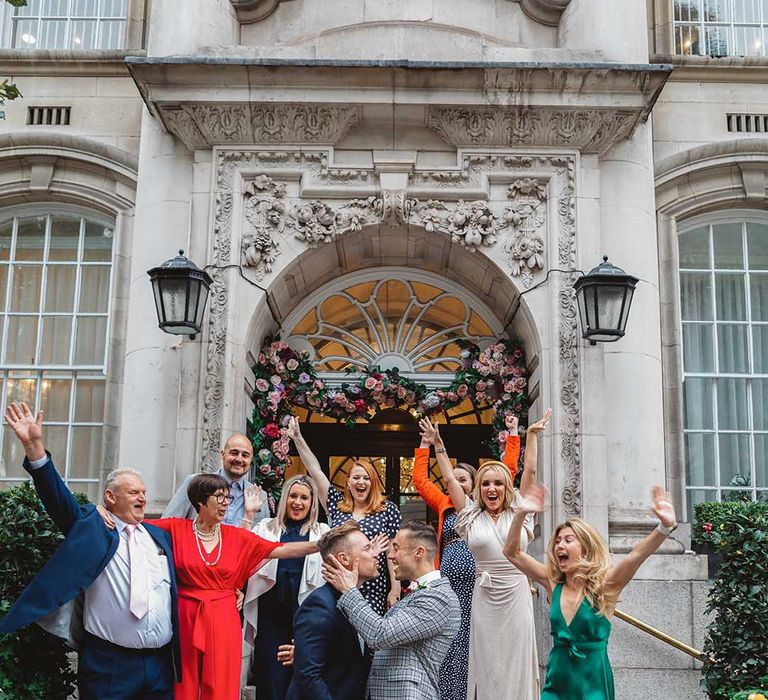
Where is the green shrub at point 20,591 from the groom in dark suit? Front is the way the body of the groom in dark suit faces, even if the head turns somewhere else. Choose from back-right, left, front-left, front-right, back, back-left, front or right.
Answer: back-left

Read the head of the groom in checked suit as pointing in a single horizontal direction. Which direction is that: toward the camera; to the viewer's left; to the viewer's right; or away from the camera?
to the viewer's left

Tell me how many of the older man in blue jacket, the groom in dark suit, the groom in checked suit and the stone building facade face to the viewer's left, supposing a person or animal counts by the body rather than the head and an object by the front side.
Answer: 1

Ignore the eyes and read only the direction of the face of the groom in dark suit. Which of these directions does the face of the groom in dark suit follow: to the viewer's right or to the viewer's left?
to the viewer's right

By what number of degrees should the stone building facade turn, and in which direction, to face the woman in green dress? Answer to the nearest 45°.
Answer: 0° — it already faces them

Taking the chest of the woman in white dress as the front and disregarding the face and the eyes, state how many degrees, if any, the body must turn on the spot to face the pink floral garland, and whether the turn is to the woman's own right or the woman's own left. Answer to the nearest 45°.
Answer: approximately 180°

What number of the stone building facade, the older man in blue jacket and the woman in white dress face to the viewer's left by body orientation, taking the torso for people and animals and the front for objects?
0

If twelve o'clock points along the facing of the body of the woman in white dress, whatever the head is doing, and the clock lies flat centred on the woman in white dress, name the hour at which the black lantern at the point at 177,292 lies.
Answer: The black lantern is roughly at 4 o'clock from the woman in white dress.

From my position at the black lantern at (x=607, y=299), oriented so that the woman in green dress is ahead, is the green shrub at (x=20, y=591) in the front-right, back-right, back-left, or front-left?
front-right

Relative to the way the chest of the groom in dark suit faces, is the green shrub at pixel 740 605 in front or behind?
in front

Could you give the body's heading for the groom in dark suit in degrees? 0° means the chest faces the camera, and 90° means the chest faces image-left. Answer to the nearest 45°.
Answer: approximately 270°

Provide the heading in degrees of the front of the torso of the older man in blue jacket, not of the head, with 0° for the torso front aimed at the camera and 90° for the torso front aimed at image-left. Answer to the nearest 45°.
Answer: approximately 315°

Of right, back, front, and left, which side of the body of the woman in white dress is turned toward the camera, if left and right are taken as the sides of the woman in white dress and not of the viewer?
front

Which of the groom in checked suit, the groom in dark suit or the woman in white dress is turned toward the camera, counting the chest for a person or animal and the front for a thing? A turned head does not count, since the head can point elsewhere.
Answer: the woman in white dress

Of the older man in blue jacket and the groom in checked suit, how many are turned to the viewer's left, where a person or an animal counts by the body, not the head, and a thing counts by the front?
1

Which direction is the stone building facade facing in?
toward the camera
